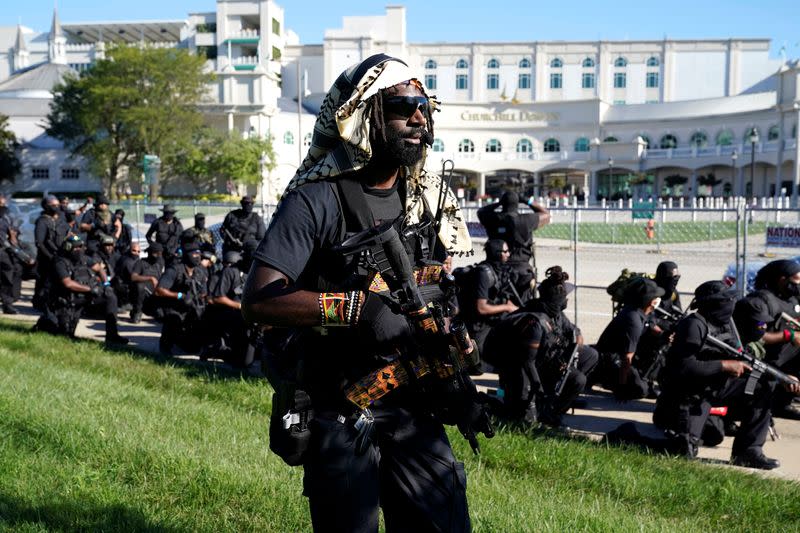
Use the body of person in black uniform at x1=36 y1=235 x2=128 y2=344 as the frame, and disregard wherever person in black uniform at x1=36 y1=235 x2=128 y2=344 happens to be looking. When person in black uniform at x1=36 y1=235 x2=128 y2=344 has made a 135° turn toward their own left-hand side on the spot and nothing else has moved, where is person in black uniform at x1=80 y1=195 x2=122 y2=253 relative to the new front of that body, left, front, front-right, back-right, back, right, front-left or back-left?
front

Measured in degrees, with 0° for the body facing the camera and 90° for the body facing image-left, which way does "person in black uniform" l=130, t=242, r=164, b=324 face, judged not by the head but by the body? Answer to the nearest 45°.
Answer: approximately 315°

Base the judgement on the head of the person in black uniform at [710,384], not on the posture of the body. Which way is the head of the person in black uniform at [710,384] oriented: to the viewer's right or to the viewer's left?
to the viewer's right

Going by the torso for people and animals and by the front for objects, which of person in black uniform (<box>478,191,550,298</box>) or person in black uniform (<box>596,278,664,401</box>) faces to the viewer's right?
person in black uniform (<box>596,278,664,401</box>)

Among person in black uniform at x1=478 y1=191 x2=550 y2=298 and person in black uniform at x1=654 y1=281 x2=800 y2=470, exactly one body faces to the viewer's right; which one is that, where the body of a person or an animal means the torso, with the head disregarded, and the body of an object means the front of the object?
person in black uniform at x1=654 y1=281 x2=800 y2=470

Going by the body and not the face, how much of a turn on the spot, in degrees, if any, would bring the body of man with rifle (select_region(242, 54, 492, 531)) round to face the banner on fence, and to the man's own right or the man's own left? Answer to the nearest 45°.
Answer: approximately 90° to the man's own left
